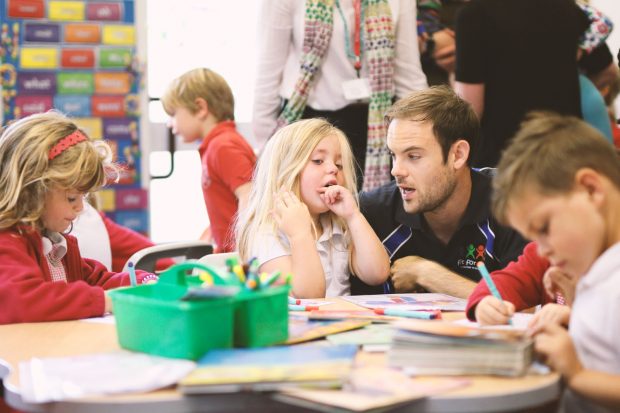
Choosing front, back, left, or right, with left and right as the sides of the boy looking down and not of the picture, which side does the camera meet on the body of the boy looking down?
left

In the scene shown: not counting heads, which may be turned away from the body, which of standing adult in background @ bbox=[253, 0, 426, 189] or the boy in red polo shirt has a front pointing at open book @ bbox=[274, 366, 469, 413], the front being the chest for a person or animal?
the standing adult in background

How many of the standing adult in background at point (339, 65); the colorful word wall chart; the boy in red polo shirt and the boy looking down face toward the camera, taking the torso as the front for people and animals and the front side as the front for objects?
2

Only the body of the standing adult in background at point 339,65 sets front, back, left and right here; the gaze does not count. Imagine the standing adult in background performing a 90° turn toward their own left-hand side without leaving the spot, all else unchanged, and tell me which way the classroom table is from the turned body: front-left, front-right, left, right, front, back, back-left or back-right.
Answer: right

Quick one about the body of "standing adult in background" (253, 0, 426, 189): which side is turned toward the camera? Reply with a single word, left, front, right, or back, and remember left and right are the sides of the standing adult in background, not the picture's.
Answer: front

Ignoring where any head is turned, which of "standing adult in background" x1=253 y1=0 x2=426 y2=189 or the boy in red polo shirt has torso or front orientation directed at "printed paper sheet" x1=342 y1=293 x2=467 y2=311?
the standing adult in background

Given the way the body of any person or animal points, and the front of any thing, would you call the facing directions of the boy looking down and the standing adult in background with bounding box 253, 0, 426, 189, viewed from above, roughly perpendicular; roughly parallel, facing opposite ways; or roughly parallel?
roughly perpendicular

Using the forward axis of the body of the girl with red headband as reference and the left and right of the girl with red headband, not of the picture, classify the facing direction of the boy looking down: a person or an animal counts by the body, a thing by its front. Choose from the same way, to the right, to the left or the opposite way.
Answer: the opposite way

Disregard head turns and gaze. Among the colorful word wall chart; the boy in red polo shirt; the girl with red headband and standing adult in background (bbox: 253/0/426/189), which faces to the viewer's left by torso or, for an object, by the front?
the boy in red polo shirt

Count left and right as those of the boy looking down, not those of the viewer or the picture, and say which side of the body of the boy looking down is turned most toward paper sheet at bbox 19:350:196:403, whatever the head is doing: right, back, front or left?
front

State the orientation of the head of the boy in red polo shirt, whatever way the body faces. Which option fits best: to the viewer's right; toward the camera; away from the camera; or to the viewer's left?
to the viewer's left

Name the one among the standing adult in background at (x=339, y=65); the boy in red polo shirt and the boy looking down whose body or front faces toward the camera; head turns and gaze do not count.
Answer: the standing adult in background

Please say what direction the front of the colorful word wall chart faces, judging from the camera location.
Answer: facing the viewer
